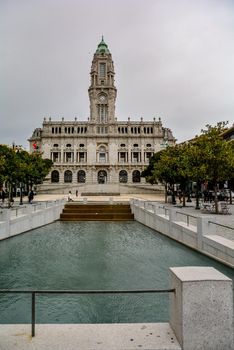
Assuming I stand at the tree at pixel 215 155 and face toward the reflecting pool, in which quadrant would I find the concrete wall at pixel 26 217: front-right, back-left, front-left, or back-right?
front-right

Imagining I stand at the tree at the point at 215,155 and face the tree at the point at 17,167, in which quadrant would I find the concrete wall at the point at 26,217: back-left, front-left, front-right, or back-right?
front-left

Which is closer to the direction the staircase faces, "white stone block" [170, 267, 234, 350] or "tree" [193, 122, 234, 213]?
the white stone block

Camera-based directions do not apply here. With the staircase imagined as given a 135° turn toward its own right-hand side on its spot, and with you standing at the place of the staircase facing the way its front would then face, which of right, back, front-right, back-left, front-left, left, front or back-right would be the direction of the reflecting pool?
back-left

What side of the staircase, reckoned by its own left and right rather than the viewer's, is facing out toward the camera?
front

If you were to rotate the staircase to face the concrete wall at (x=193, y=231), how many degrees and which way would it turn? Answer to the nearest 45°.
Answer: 0° — it already faces it

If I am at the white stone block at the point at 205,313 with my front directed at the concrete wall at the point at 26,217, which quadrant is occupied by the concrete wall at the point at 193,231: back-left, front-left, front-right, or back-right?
front-right

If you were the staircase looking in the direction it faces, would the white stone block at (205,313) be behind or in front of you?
in front

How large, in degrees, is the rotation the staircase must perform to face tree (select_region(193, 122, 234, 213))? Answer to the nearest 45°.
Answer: approximately 45° to its left

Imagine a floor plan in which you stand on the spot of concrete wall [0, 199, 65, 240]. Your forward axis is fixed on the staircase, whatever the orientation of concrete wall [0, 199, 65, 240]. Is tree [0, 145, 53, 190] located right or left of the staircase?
left

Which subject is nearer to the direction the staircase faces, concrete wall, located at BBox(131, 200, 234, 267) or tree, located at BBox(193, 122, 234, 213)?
the concrete wall

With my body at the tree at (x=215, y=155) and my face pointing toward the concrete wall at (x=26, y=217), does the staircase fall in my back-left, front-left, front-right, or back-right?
front-right

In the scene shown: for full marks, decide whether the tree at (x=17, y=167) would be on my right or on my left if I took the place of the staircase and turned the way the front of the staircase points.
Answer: on my right
